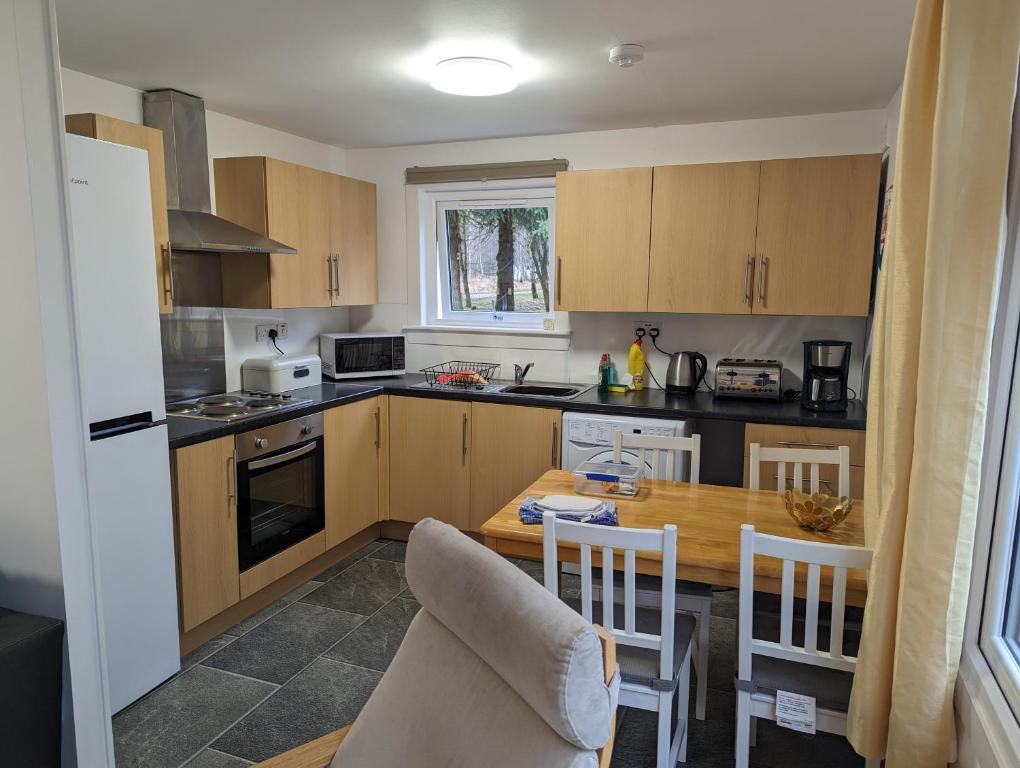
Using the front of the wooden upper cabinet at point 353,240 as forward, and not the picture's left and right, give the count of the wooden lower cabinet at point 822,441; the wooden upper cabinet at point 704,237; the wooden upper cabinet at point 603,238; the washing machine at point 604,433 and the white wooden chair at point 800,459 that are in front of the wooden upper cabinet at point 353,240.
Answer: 5

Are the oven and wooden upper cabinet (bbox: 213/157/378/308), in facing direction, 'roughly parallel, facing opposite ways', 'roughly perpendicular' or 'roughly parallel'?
roughly parallel

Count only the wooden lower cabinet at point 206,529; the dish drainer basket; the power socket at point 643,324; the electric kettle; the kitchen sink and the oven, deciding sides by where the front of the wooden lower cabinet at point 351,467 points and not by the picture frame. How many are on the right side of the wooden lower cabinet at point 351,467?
2

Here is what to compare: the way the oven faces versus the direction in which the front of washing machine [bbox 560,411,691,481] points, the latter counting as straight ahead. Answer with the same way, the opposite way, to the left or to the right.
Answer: to the left

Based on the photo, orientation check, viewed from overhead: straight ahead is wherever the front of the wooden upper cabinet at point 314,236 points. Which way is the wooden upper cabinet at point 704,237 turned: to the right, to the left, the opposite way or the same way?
to the right

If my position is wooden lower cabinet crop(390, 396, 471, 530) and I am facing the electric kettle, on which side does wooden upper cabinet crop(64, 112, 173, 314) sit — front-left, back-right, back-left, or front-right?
back-right

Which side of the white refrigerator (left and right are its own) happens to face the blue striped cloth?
front

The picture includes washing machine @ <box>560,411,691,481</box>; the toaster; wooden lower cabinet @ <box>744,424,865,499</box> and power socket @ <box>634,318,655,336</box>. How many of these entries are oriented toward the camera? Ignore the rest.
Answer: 4

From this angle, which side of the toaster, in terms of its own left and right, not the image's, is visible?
front

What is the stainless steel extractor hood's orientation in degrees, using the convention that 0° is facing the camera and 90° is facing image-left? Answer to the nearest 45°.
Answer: approximately 315°

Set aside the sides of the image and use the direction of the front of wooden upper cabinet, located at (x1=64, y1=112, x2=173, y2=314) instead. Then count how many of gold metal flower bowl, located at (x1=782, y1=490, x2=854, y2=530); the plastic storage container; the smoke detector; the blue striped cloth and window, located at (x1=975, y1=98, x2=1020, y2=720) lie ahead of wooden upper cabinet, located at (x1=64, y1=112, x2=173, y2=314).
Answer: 5

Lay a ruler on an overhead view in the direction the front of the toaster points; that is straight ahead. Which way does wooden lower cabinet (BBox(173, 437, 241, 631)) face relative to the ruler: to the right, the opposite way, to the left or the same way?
to the left

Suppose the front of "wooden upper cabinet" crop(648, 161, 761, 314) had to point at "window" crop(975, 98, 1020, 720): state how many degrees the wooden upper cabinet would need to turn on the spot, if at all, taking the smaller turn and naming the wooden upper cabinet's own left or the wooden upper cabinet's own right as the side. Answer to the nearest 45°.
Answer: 0° — it already faces it

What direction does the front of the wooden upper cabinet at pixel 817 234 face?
toward the camera

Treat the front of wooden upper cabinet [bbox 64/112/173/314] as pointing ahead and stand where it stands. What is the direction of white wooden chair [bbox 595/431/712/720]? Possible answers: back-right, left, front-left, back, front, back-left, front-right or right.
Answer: front

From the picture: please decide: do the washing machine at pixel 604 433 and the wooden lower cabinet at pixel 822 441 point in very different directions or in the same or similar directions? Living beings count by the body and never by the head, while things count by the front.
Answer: same or similar directions

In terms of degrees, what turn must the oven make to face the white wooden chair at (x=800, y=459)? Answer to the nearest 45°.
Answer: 0° — it already faces it

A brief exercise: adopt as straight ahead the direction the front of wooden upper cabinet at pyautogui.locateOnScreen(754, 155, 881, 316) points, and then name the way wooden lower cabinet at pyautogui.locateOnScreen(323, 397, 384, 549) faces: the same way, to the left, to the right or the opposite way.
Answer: to the left

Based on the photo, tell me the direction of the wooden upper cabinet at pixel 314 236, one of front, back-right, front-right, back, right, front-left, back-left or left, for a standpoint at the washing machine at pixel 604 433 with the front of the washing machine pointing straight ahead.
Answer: right

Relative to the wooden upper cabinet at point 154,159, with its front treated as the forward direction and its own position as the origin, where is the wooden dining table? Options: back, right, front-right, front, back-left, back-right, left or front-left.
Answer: front

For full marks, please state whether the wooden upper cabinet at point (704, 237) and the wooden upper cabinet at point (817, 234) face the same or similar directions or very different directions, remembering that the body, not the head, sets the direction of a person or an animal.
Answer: same or similar directions
